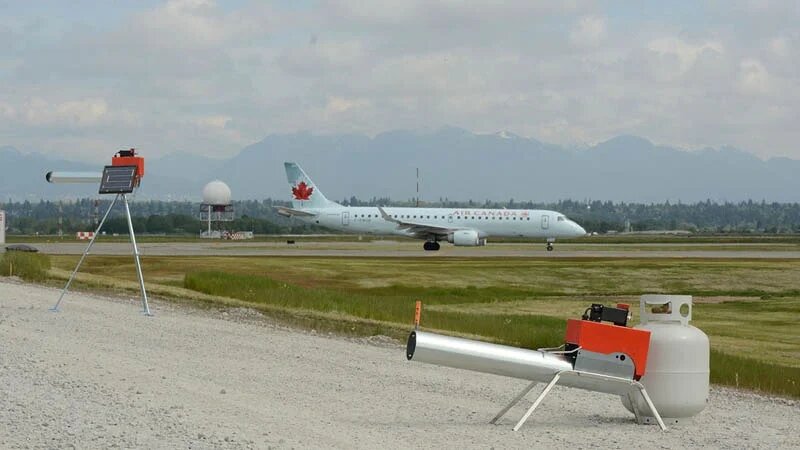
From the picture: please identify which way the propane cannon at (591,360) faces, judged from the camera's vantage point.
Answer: facing to the left of the viewer

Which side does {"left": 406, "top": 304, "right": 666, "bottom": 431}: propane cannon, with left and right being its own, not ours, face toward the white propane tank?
back
